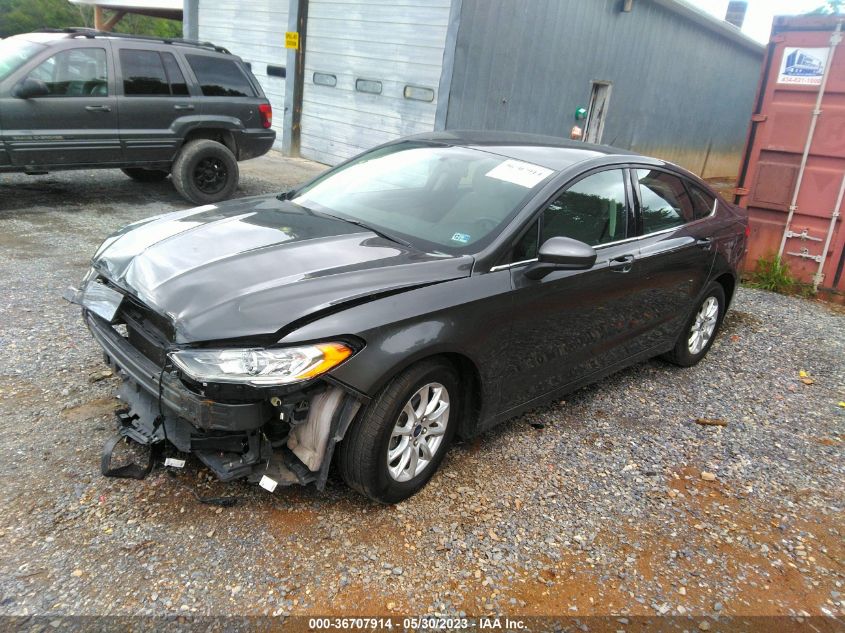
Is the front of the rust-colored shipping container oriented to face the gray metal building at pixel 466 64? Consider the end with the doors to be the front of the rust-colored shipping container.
no

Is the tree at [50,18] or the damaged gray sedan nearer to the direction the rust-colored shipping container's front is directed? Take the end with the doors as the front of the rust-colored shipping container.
the damaged gray sedan

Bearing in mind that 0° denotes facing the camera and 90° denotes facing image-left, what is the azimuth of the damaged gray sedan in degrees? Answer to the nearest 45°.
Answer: approximately 45°

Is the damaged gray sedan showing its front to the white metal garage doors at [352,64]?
no

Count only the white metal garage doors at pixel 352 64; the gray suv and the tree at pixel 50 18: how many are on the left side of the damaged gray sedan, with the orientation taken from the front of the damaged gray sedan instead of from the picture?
0

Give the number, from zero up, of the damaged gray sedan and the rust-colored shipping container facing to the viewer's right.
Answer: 0

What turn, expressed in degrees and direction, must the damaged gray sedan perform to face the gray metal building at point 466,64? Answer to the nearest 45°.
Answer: approximately 135° to its right

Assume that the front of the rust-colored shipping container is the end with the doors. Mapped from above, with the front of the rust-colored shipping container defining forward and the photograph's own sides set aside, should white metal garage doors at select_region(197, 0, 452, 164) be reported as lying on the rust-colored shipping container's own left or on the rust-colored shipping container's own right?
on the rust-colored shipping container's own right

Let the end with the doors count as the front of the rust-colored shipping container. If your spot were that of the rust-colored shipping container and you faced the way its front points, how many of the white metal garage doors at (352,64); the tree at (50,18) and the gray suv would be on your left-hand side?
0

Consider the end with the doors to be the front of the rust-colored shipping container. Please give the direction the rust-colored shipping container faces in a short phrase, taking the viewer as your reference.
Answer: facing the viewer

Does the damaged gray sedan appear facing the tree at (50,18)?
no

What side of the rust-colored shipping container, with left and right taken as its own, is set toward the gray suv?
right

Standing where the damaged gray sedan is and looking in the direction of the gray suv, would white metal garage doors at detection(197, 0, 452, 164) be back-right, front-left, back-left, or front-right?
front-right

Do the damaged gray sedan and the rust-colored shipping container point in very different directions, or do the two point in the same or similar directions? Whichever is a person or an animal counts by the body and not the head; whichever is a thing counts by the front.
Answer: same or similar directions

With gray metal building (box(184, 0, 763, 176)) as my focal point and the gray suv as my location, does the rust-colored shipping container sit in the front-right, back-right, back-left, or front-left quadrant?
front-right

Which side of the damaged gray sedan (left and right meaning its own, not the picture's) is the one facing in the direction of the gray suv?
right
